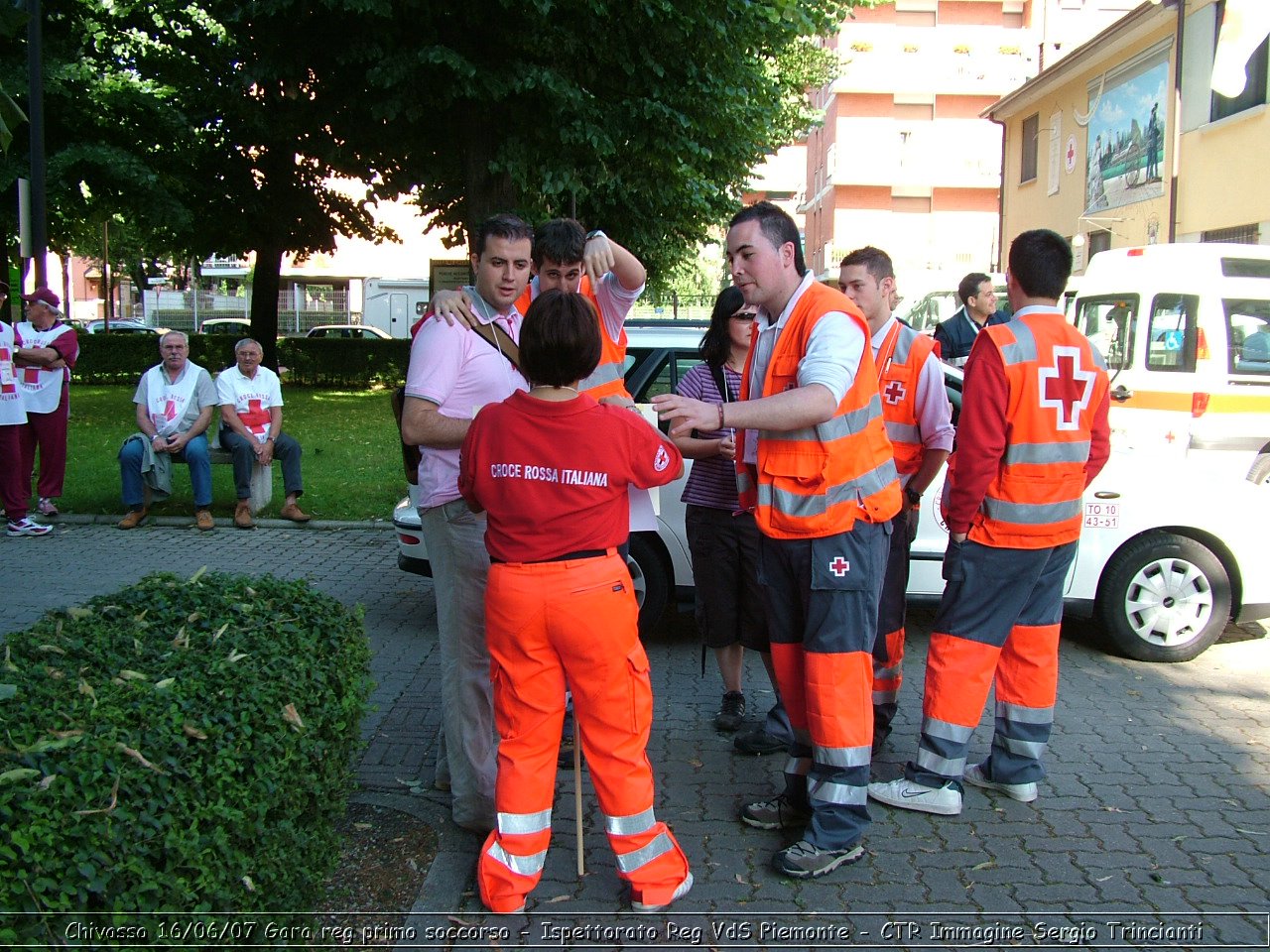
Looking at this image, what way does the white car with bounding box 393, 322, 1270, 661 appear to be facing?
to the viewer's right

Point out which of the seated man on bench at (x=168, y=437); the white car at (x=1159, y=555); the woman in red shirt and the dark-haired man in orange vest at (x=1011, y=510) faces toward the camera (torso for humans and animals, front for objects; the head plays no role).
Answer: the seated man on bench

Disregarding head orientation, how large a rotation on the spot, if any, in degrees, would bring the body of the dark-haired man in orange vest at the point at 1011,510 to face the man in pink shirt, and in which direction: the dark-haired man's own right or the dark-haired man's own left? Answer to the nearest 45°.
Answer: approximately 90° to the dark-haired man's own left

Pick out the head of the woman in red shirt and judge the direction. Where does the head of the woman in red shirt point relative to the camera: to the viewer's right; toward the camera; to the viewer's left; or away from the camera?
away from the camera

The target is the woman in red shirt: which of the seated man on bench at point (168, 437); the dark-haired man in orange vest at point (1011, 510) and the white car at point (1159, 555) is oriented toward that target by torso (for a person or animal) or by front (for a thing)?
the seated man on bench

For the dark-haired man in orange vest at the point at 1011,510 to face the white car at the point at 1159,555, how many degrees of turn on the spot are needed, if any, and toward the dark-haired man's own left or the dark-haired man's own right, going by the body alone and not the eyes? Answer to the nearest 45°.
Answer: approximately 45° to the dark-haired man's own right

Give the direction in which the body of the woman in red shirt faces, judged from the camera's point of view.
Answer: away from the camera

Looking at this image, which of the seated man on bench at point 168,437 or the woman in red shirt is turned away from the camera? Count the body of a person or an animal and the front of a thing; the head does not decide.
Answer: the woman in red shirt

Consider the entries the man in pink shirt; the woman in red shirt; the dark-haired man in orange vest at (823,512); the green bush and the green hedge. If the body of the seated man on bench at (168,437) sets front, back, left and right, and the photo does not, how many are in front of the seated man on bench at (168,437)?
4

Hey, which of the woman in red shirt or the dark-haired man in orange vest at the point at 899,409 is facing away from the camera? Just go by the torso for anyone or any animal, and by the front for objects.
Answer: the woman in red shirt

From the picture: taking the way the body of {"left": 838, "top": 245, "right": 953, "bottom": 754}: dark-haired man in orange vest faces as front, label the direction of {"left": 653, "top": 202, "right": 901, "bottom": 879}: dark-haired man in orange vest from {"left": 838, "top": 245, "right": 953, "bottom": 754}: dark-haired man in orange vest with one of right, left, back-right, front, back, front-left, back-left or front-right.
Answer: front-left

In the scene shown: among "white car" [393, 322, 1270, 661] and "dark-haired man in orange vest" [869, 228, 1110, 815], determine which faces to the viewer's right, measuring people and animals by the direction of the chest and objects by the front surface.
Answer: the white car

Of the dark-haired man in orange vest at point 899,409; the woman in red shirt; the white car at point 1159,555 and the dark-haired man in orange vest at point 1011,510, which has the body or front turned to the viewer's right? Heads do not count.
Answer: the white car
